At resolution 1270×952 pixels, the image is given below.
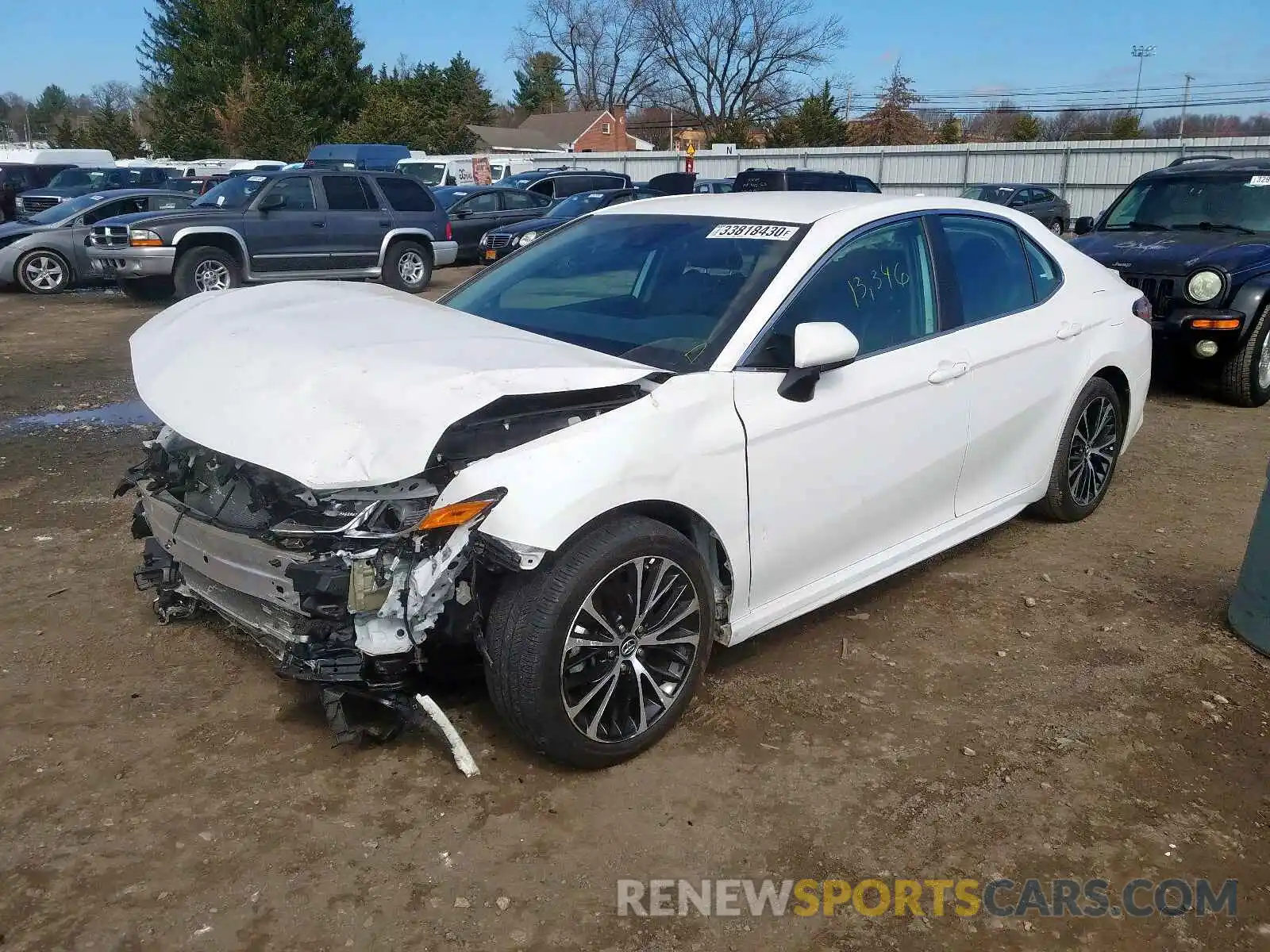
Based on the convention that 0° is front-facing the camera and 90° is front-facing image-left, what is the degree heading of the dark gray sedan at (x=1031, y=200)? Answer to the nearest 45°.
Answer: approximately 45°

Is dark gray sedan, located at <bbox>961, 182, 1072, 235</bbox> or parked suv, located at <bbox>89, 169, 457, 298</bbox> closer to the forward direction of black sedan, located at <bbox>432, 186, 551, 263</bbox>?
the parked suv

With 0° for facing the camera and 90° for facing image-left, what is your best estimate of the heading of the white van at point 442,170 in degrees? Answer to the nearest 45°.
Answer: approximately 45°

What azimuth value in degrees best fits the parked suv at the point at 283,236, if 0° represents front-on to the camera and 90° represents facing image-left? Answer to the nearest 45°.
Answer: approximately 45°

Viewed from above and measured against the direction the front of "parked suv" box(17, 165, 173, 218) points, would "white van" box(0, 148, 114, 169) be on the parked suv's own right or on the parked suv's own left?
on the parked suv's own right

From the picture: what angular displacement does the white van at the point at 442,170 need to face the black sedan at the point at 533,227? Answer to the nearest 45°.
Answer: approximately 45° to its left

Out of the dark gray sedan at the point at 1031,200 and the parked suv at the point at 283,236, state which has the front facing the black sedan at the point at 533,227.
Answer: the dark gray sedan at the point at 1031,200
